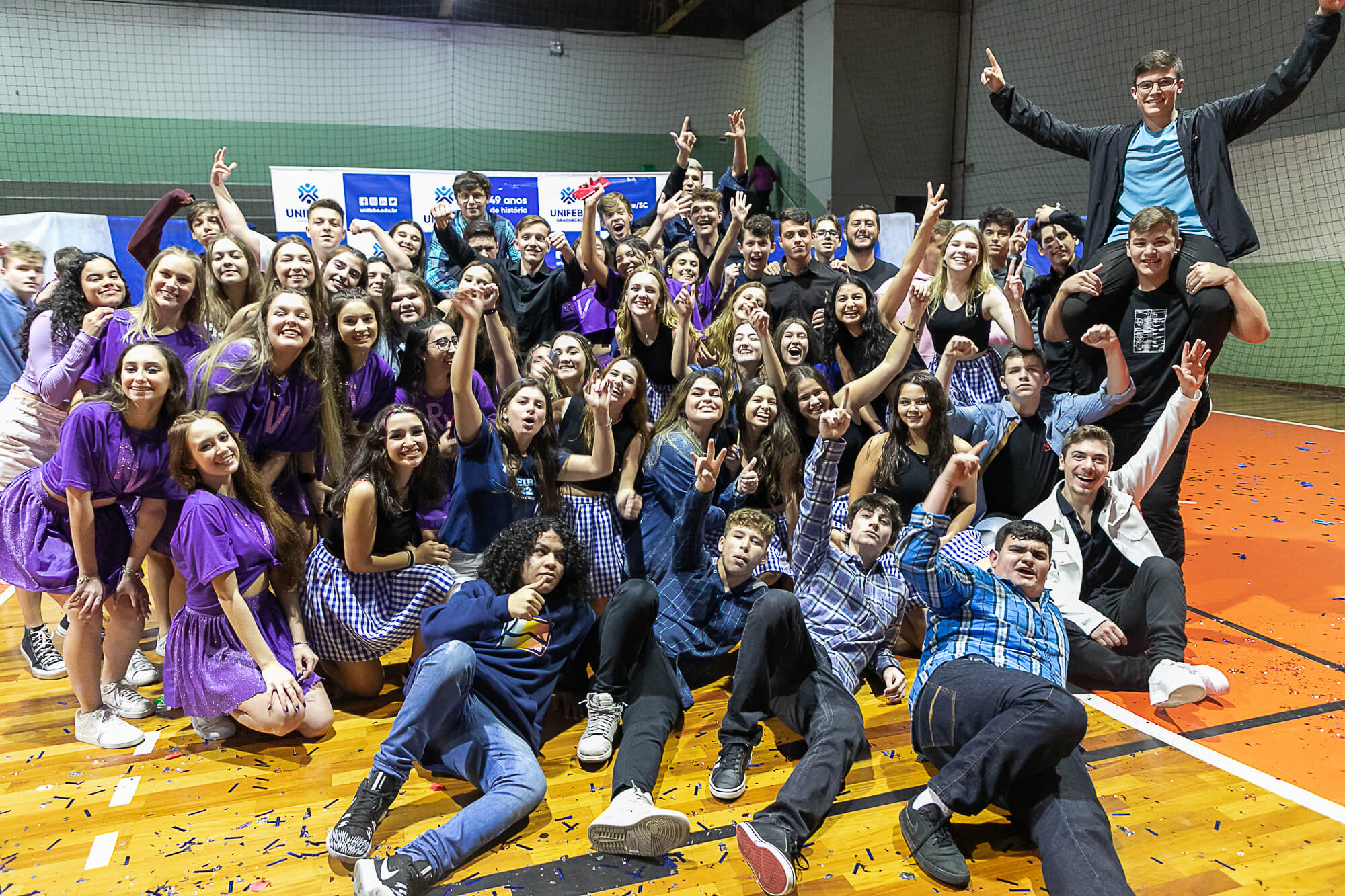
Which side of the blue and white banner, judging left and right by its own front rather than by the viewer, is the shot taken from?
front
